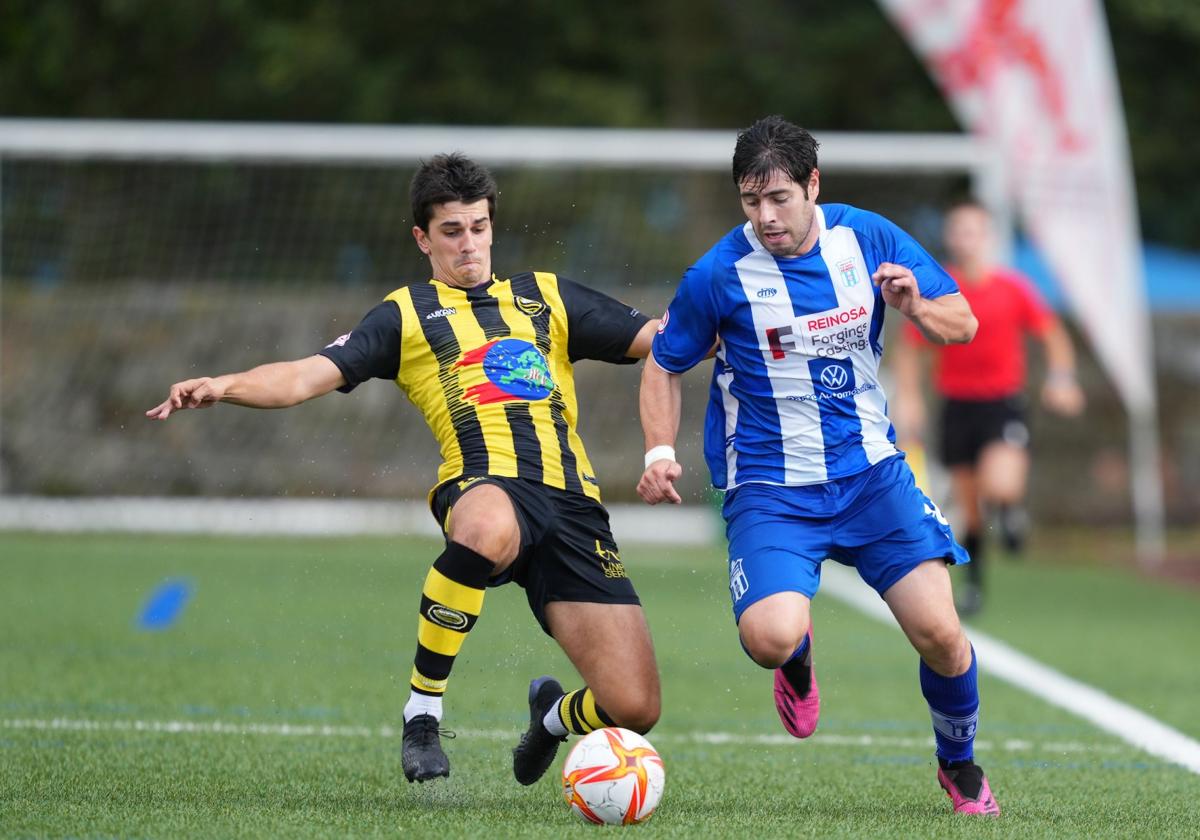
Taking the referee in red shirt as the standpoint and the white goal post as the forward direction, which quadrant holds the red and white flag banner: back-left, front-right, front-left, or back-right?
front-right

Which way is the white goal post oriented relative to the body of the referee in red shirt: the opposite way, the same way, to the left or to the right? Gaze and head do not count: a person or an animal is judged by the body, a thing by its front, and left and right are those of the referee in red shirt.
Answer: the same way

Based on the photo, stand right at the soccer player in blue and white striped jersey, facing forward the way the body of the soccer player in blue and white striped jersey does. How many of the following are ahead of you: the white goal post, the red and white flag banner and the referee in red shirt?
0

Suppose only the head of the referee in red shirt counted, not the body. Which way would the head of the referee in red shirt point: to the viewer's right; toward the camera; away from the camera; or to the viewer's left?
toward the camera

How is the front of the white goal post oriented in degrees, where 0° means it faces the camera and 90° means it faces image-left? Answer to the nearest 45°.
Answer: approximately 0°

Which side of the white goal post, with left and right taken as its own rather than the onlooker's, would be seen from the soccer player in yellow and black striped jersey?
front

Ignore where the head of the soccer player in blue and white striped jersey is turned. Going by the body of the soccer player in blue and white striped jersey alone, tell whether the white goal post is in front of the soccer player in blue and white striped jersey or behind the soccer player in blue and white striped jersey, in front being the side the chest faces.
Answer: behind

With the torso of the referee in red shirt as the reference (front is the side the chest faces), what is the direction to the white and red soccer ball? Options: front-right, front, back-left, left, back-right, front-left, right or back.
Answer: front

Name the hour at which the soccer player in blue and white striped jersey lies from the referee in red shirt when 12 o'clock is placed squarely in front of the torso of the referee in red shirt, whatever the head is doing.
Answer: The soccer player in blue and white striped jersey is roughly at 12 o'clock from the referee in red shirt.

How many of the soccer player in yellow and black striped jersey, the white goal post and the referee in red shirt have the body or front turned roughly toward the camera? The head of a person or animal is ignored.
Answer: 3

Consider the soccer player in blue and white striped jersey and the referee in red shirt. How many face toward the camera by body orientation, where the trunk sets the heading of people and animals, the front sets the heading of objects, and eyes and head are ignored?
2

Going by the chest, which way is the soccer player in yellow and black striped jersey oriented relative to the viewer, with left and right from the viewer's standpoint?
facing the viewer

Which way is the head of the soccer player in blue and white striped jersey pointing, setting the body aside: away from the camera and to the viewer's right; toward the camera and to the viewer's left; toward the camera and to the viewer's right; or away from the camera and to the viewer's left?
toward the camera and to the viewer's left

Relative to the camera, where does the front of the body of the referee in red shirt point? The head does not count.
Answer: toward the camera

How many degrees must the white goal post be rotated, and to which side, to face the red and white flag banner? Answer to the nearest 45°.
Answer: approximately 90° to its left
